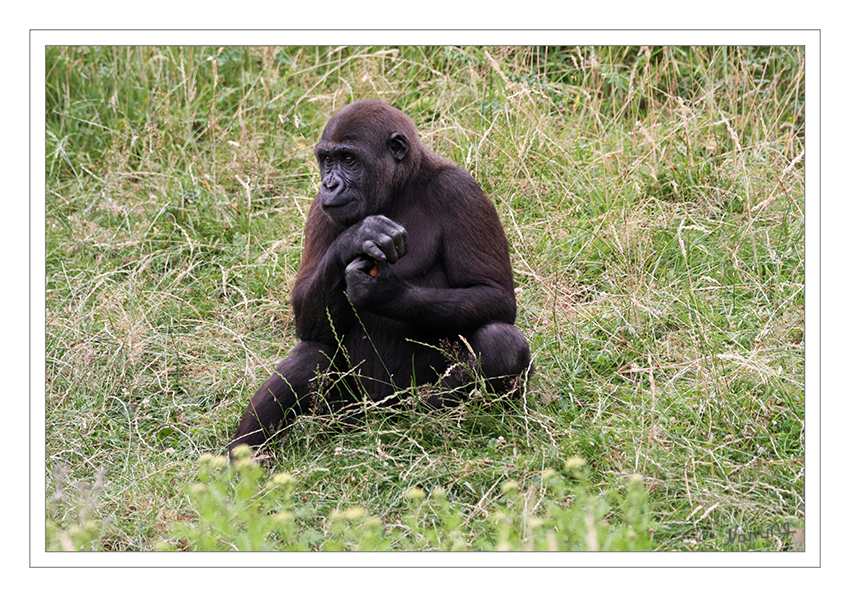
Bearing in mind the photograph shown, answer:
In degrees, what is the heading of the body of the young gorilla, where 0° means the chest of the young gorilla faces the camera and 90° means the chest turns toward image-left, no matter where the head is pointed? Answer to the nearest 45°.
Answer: approximately 45°
